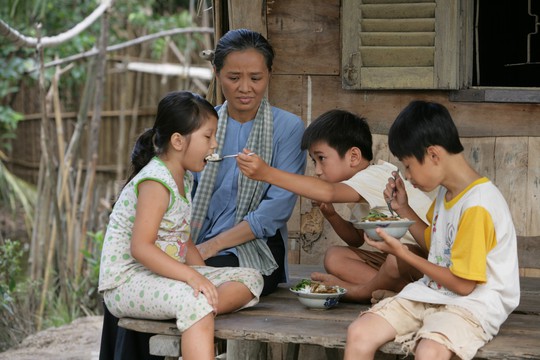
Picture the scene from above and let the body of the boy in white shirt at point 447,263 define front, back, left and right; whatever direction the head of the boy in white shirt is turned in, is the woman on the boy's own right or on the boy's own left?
on the boy's own right

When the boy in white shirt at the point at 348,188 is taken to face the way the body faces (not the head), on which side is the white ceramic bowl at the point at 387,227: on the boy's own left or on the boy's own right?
on the boy's own left

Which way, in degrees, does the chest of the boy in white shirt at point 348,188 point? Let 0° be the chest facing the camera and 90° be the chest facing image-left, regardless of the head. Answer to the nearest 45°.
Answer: approximately 90°

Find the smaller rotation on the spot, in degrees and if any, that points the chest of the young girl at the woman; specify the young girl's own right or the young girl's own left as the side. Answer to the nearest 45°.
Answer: approximately 45° to the young girl's own left

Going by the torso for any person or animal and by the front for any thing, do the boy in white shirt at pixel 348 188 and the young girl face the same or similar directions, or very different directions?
very different directions

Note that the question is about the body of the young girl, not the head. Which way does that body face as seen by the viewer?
to the viewer's right

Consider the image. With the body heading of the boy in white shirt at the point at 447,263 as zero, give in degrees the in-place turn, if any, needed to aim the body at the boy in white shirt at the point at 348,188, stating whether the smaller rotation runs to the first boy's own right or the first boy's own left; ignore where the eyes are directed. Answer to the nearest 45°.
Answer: approximately 90° to the first boy's own right

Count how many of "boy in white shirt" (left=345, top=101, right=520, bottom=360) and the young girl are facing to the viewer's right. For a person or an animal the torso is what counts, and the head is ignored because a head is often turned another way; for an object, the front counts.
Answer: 1

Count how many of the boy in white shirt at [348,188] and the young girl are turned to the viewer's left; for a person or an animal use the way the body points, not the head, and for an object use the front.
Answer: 1

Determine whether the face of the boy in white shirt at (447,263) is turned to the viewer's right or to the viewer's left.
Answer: to the viewer's left

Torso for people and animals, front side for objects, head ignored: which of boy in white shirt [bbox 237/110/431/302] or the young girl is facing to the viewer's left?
the boy in white shirt

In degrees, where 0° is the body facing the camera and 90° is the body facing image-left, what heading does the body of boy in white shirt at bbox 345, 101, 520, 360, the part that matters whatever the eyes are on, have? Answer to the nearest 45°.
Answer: approximately 45°

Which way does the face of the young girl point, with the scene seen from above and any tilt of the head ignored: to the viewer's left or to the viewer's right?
to the viewer's right
